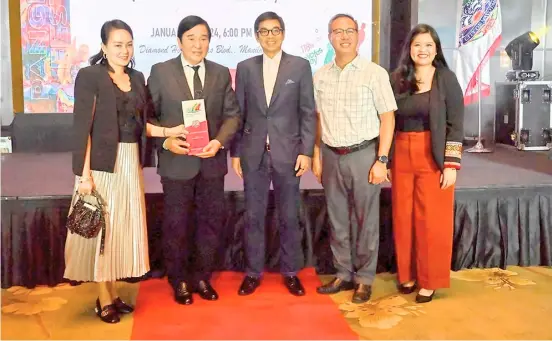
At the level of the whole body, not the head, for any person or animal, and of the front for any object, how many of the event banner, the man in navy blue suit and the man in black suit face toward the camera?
3

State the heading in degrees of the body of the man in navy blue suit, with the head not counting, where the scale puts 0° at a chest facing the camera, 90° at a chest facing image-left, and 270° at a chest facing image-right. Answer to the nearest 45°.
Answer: approximately 0°

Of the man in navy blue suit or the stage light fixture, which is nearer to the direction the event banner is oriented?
the man in navy blue suit

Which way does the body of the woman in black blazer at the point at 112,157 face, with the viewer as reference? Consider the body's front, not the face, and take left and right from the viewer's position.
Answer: facing the viewer and to the right of the viewer

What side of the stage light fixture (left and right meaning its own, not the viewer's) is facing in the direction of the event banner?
back

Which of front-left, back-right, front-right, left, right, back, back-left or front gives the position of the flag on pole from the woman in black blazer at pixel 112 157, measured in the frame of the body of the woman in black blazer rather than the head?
left

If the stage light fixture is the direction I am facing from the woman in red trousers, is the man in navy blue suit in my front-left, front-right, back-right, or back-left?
back-left
